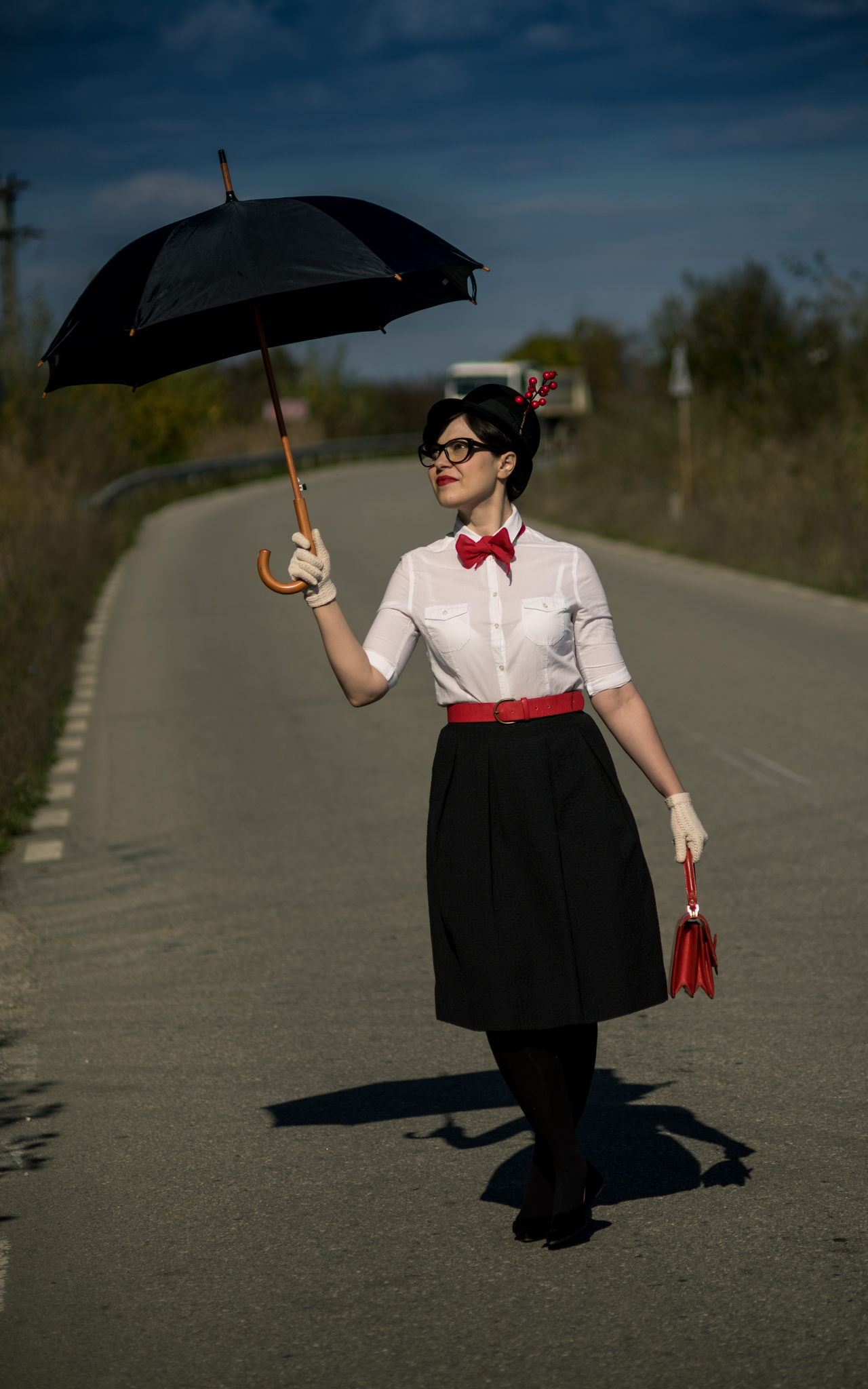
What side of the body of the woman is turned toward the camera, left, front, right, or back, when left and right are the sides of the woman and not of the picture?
front

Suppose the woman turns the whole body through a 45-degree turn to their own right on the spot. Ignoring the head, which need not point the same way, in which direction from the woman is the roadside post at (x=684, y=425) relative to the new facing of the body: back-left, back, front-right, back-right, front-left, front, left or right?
back-right

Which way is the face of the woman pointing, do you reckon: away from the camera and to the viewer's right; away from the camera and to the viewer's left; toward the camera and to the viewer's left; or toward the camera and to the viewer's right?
toward the camera and to the viewer's left
